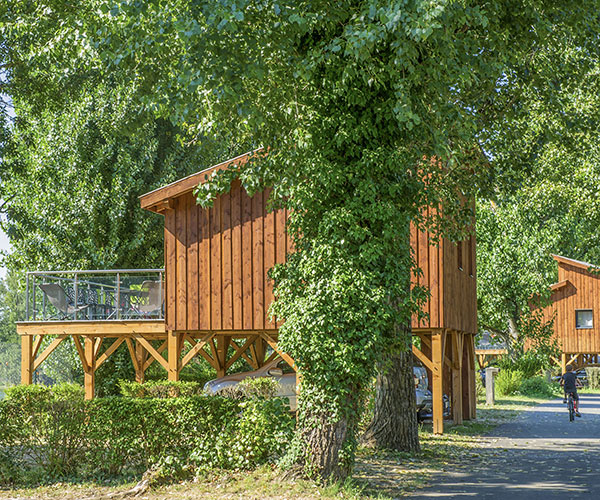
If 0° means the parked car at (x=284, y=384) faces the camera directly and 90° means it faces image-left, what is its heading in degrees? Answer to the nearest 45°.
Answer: approximately 90°

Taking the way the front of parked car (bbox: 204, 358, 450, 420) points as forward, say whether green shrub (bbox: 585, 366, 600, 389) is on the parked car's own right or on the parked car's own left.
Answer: on the parked car's own right

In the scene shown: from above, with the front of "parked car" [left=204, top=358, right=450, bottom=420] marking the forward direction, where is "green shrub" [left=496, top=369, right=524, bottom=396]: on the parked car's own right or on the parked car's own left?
on the parked car's own right

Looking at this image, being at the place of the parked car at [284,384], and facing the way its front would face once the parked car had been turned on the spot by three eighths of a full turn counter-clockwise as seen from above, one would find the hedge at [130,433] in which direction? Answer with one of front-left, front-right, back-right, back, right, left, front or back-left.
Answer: front-right

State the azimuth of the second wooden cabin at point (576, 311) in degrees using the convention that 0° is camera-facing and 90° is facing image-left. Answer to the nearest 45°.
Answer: approximately 90°

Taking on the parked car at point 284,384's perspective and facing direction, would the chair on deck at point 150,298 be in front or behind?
in front
